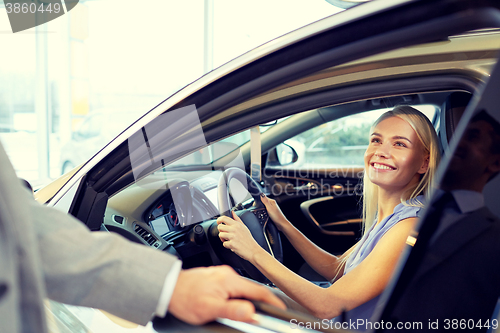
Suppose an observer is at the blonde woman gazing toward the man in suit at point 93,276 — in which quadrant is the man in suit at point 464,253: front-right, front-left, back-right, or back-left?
front-left

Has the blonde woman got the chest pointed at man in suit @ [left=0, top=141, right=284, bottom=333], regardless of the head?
no

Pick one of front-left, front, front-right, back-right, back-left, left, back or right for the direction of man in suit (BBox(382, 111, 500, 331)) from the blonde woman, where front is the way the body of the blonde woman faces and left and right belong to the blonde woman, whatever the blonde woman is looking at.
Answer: left

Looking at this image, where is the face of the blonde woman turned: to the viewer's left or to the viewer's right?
to the viewer's left

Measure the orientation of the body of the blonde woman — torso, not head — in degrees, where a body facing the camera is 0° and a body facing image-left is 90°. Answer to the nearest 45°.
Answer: approximately 90°
